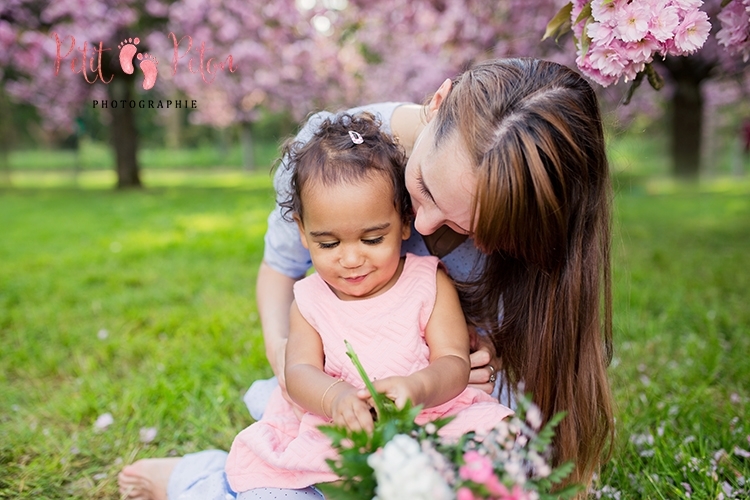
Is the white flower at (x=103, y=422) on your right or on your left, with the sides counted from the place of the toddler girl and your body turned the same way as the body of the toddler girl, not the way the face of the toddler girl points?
on your right

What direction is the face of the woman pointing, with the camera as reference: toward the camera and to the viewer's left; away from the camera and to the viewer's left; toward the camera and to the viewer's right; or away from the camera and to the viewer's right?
toward the camera and to the viewer's left

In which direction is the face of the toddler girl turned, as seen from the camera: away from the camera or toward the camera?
toward the camera

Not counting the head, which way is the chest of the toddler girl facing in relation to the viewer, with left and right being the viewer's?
facing the viewer
